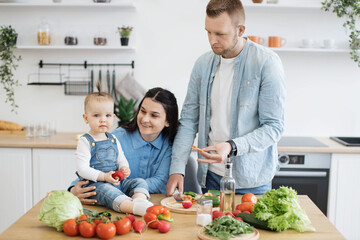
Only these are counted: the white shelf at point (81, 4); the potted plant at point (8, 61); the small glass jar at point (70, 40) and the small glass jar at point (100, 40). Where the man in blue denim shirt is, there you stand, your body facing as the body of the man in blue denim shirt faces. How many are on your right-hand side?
4

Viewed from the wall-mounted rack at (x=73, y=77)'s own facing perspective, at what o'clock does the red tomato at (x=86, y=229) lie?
The red tomato is roughly at 12 o'clock from the wall-mounted rack.

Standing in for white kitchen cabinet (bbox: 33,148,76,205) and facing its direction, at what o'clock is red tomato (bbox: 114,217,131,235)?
The red tomato is roughly at 12 o'clock from the white kitchen cabinet.

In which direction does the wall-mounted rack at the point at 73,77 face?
toward the camera

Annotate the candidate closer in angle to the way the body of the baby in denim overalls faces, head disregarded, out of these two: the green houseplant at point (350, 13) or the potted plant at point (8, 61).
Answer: the green houseplant

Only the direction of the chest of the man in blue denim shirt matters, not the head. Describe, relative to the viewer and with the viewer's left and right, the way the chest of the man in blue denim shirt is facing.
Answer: facing the viewer and to the left of the viewer

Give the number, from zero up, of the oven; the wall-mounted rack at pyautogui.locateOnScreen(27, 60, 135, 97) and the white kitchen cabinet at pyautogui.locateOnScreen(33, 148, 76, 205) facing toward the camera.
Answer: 3

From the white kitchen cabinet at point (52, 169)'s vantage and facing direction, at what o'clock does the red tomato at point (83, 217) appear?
The red tomato is roughly at 12 o'clock from the white kitchen cabinet.

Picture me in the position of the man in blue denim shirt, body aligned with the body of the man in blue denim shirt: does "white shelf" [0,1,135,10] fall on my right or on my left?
on my right

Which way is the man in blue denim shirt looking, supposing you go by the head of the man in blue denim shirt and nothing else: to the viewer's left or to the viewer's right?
to the viewer's left

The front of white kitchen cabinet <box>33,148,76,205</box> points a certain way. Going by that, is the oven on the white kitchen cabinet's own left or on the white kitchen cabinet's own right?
on the white kitchen cabinet's own left

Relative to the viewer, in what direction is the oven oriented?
toward the camera

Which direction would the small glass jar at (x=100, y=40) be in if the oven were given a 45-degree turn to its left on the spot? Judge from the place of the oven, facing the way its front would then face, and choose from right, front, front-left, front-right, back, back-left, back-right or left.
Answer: back-right

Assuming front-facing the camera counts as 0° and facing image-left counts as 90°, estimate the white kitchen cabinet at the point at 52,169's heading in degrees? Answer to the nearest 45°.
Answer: approximately 0°

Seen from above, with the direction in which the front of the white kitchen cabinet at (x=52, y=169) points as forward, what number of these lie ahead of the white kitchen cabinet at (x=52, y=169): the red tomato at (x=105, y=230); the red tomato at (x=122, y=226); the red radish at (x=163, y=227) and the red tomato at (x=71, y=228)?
4
